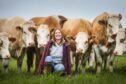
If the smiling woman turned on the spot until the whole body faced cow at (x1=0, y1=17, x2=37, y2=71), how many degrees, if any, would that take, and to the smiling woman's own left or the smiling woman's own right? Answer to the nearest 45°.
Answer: approximately 135° to the smiling woman's own right

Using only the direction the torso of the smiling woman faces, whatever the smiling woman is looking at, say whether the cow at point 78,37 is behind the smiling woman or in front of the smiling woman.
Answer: behind

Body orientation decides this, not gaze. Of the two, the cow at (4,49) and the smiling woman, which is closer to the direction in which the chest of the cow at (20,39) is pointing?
the smiling woman

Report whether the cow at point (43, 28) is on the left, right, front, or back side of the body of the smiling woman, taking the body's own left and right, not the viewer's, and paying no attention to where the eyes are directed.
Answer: back

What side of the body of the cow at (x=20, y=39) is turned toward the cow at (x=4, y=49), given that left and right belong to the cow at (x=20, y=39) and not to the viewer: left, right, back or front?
right

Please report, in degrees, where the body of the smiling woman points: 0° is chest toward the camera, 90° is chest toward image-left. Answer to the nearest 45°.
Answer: approximately 0°

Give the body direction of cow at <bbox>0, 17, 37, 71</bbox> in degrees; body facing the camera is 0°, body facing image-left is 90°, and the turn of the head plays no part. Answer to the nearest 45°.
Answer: approximately 315°

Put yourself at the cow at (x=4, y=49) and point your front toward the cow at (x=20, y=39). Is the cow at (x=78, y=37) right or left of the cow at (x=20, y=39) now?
right
